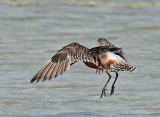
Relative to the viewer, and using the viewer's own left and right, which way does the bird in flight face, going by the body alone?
facing away from the viewer and to the left of the viewer
